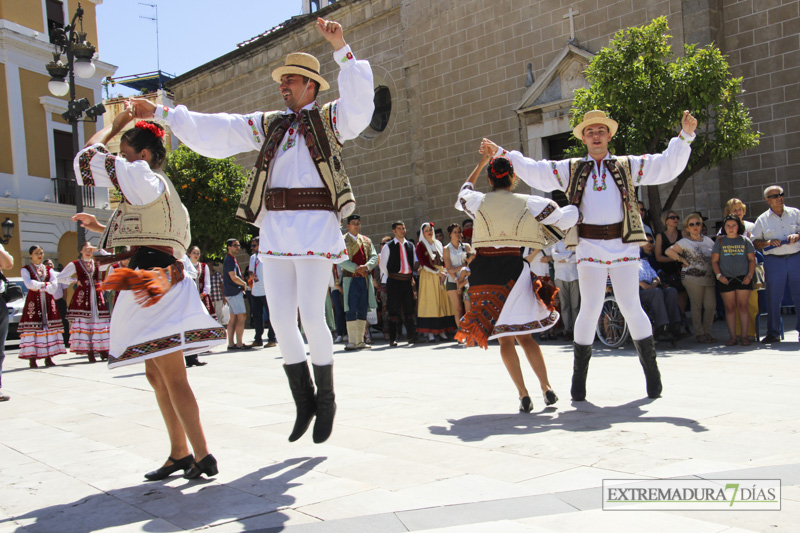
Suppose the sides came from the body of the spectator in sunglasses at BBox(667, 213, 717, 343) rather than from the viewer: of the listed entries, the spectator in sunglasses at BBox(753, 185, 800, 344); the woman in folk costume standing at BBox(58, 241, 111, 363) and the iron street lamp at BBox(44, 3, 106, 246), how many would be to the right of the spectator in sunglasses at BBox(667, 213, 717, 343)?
2

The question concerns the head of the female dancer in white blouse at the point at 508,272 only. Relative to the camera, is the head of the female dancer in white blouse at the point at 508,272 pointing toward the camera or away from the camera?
away from the camera

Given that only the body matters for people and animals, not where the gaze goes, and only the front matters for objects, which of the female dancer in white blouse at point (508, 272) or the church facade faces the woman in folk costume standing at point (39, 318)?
the church facade

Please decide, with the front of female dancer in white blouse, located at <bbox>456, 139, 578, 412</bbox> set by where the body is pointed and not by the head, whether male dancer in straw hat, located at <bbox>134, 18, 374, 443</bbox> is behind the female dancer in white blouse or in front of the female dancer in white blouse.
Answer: behind

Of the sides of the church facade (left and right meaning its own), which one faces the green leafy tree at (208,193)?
right

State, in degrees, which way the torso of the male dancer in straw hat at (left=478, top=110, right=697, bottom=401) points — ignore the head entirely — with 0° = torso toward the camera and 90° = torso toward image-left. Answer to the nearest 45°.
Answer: approximately 0°

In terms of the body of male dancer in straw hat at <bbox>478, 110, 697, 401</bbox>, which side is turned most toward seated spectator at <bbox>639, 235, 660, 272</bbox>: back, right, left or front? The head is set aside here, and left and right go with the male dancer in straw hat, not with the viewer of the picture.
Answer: back

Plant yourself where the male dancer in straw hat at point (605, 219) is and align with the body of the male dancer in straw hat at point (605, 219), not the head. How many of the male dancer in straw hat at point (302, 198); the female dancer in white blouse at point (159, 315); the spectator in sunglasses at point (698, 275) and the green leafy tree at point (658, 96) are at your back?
2

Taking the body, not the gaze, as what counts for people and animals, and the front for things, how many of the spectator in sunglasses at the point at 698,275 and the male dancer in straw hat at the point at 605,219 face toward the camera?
2

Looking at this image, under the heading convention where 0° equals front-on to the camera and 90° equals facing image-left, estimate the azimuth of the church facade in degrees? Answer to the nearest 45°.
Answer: approximately 45°

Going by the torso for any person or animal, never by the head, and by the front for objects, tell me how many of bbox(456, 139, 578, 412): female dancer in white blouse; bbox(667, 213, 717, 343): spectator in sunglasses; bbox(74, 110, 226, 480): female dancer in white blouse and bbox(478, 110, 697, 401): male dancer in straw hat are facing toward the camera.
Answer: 2
